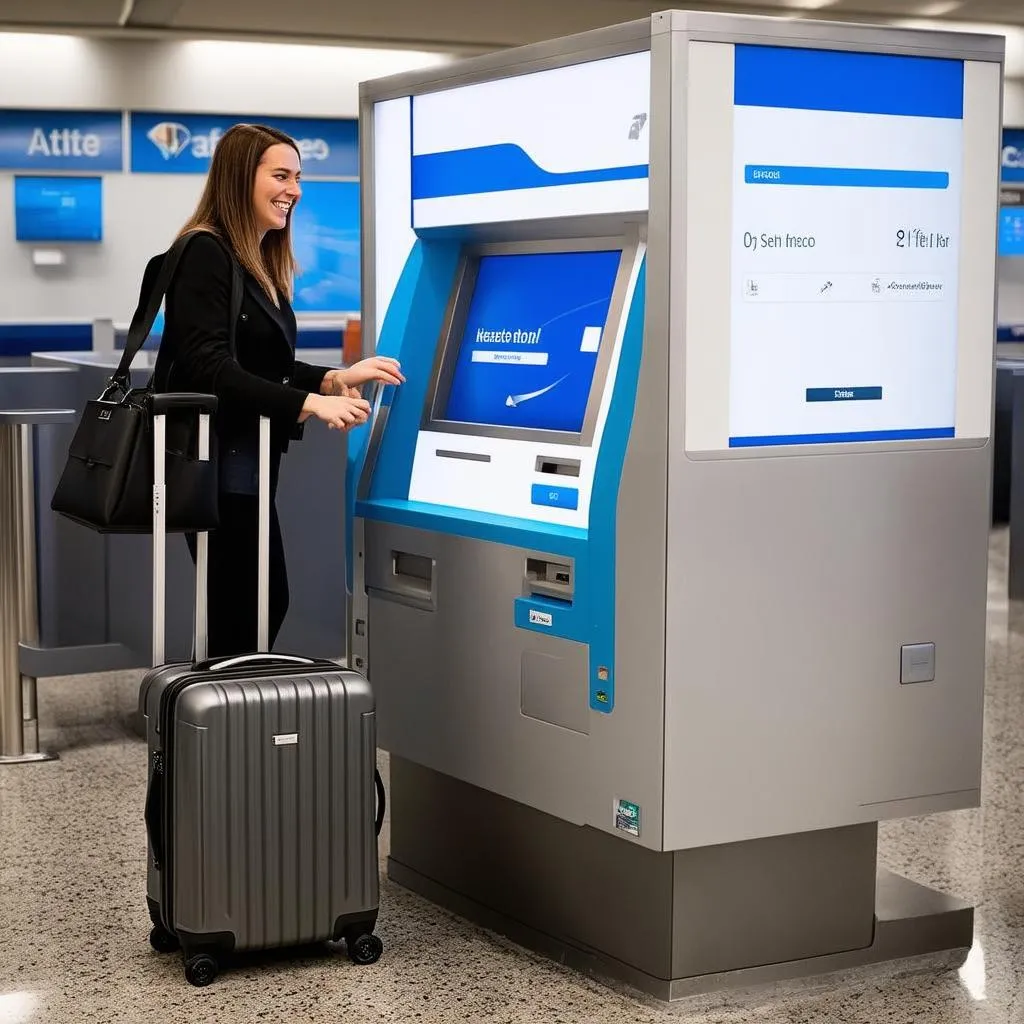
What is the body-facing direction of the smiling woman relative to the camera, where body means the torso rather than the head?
to the viewer's right

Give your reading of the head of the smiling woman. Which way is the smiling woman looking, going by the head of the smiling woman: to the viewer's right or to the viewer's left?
to the viewer's right

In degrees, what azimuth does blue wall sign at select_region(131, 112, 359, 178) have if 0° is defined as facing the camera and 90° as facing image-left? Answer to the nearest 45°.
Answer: approximately 0°

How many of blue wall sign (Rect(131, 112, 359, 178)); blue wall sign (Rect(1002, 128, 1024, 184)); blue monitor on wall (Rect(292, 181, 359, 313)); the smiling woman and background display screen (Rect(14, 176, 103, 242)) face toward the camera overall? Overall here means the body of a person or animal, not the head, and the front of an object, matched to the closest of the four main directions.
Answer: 4

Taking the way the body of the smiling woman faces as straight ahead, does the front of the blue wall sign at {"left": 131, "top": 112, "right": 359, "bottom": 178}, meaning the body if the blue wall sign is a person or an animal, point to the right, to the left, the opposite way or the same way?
to the right

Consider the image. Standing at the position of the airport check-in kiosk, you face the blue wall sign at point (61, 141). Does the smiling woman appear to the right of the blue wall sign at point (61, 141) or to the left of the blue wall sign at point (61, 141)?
left

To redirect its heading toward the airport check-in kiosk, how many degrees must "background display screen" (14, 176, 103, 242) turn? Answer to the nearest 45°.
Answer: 0° — it already faces it

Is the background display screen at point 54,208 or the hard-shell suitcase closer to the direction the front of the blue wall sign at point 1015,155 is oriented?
the hard-shell suitcase

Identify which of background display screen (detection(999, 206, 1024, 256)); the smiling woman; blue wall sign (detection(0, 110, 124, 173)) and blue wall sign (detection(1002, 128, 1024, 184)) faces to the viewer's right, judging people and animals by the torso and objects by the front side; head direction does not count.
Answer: the smiling woman

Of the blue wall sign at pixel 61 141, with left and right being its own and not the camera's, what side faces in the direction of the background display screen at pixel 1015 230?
left
